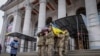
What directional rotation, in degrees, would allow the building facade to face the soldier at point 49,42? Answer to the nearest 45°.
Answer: approximately 45° to its left

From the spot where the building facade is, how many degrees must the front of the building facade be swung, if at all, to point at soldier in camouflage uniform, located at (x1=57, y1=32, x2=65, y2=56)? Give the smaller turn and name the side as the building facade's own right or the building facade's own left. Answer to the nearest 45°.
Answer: approximately 45° to the building facade's own left

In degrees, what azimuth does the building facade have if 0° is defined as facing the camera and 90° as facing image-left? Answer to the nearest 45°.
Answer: approximately 45°
